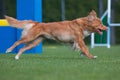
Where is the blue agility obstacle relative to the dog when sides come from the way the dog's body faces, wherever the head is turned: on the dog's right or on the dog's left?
on the dog's left

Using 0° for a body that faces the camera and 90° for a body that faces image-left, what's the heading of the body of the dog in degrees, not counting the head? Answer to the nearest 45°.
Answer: approximately 270°
